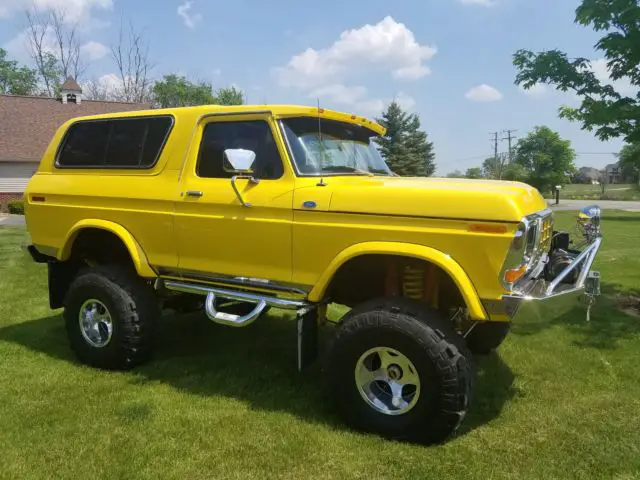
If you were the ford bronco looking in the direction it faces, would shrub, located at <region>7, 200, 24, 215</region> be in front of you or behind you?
behind

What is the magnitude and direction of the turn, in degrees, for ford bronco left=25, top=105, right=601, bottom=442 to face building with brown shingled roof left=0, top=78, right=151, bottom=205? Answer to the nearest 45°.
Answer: approximately 180°

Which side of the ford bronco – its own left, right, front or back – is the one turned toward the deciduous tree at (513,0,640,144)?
left

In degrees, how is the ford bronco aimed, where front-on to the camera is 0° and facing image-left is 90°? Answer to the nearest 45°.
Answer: approximately 315°

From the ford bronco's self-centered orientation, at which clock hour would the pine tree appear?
The pine tree is roughly at 8 o'clock from the ford bronco.

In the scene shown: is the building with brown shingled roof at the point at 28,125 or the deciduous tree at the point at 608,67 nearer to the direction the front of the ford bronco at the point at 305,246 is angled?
the deciduous tree

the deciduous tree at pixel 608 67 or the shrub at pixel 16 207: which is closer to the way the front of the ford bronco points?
the deciduous tree
